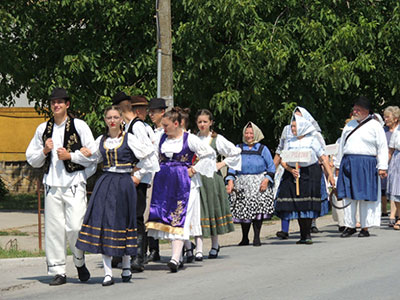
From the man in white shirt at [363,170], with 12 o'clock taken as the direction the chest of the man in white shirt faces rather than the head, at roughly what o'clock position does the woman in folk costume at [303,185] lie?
The woman in folk costume is roughly at 12 o'clock from the man in white shirt.

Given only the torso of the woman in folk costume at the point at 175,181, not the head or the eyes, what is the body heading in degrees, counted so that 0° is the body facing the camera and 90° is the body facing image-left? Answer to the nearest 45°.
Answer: approximately 45°

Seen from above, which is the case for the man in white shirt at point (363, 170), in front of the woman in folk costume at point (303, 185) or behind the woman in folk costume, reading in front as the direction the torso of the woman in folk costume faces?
behind

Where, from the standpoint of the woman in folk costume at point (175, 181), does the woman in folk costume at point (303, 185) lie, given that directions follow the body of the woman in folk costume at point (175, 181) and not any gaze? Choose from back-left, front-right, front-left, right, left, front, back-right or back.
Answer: back

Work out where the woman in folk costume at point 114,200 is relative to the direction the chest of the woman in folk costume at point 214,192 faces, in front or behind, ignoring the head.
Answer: in front

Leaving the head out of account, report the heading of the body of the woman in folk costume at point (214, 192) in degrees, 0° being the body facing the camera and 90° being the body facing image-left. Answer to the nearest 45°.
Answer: approximately 45°

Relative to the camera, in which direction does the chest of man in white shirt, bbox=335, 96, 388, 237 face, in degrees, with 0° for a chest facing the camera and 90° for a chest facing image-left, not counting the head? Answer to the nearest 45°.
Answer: approximately 45°
